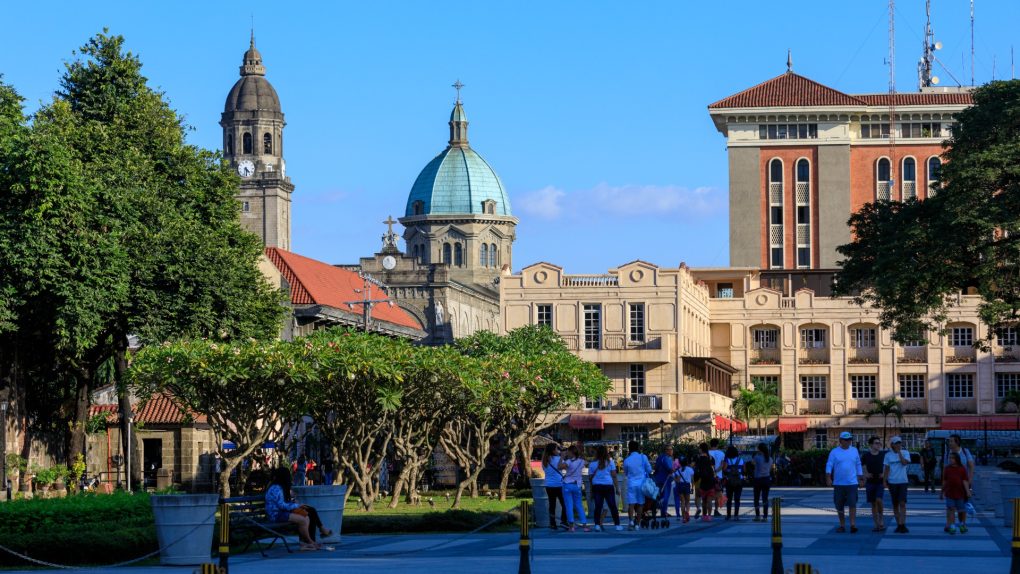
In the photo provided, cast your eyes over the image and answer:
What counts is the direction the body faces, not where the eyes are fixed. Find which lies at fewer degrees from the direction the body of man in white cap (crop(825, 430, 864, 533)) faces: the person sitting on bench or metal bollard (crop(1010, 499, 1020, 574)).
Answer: the metal bollard

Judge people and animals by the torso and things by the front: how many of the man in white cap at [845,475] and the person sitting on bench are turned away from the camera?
0

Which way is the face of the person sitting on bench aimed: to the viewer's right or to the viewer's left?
to the viewer's right

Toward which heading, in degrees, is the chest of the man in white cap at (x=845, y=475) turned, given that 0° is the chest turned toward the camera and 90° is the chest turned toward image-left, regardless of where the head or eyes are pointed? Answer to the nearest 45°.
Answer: approximately 0°

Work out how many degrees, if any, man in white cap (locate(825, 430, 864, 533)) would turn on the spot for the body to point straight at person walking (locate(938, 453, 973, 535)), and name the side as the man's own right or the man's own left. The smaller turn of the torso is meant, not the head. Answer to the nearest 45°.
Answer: approximately 90° to the man's own left

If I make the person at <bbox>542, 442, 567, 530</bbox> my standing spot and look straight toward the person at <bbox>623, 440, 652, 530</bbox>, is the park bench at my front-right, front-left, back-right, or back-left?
back-right

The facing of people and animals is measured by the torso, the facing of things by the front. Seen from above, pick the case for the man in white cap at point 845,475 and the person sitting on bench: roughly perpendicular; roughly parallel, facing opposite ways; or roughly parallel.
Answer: roughly perpendicular

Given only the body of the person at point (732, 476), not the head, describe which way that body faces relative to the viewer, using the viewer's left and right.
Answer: facing away from the viewer

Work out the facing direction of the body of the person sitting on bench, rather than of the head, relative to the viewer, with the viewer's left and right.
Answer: facing to the right of the viewer
